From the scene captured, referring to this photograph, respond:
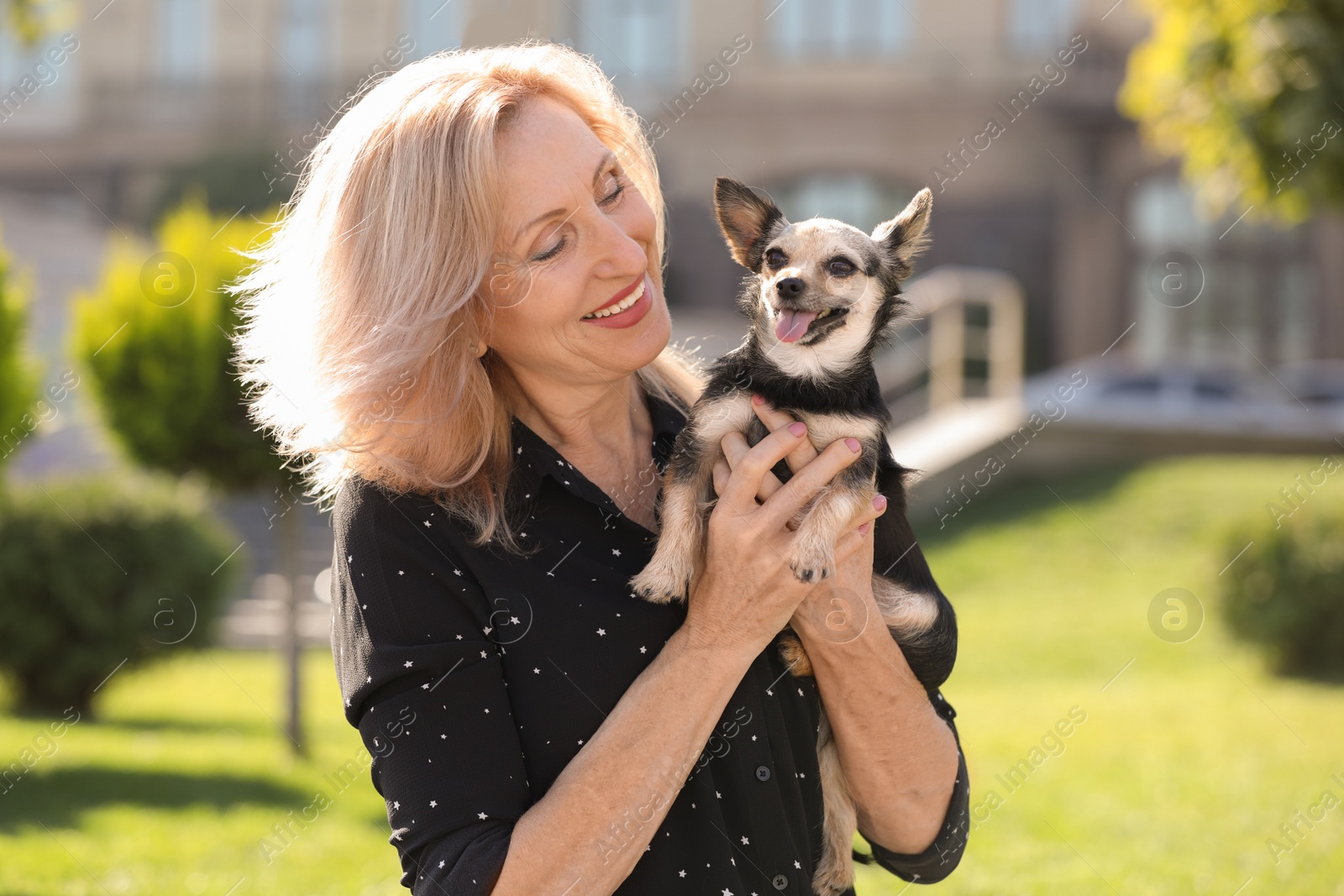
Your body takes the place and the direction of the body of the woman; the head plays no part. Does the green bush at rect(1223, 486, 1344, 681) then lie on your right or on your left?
on your left

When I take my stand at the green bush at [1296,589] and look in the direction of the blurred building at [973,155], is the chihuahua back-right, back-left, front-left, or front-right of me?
back-left

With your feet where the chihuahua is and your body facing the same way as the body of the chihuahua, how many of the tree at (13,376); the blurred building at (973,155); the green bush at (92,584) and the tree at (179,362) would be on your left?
0

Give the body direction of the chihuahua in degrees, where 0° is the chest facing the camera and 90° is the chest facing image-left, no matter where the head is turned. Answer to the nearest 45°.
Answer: approximately 45°

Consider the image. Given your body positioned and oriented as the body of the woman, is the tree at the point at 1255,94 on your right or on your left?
on your left

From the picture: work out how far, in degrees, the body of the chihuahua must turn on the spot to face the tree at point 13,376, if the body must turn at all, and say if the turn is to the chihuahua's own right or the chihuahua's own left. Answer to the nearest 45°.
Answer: approximately 90° to the chihuahua's own right

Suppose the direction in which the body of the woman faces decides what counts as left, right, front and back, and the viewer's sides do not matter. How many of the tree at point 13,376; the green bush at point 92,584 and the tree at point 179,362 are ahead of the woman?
0

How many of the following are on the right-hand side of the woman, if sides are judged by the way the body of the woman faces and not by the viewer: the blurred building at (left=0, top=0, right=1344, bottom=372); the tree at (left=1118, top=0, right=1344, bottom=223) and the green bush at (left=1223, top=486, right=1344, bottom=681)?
0

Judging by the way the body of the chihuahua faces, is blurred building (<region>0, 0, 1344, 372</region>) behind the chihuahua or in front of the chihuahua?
behind

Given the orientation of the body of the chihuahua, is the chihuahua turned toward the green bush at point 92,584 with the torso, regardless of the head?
no

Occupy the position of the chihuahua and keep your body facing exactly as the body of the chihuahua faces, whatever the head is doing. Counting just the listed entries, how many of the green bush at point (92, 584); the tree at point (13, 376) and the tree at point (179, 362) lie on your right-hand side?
3

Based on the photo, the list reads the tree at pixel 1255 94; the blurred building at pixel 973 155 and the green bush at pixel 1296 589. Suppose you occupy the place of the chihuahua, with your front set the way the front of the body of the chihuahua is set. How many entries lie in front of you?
0

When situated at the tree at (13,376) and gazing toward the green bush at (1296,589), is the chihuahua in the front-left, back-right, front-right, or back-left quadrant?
front-right

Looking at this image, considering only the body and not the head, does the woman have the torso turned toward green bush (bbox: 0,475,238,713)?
no

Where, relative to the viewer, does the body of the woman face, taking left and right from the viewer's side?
facing the viewer and to the right of the viewer

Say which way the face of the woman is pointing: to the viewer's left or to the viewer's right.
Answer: to the viewer's right

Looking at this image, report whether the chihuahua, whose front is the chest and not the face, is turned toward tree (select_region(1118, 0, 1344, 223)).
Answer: no

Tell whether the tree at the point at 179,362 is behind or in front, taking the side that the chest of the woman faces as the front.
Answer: behind
